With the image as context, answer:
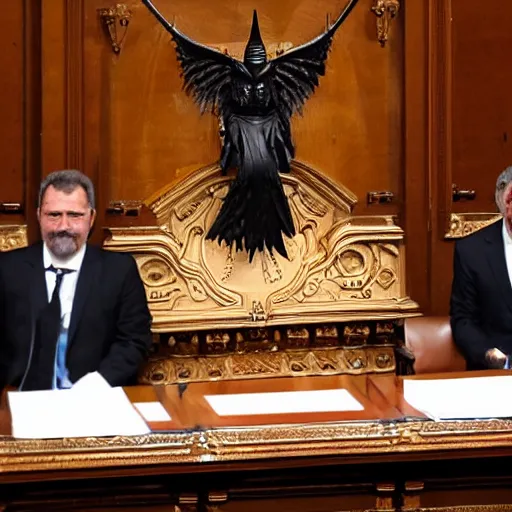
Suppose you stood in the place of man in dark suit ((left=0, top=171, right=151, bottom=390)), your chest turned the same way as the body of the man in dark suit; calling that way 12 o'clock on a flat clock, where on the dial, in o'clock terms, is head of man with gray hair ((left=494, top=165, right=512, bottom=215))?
The head of man with gray hair is roughly at 9 o'clock from the man in dark suit.

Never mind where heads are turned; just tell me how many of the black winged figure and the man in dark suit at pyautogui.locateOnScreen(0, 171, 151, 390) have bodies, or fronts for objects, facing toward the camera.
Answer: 2

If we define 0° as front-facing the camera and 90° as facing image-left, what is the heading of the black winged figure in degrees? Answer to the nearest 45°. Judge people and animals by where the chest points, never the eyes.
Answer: approximately 0°

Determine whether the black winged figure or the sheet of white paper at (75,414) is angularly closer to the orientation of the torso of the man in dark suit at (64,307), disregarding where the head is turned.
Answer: the sheet of white paper

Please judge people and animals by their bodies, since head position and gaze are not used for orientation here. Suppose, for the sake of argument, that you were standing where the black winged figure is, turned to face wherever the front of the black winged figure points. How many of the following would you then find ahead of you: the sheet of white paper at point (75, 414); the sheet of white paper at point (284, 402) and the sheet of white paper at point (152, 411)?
3

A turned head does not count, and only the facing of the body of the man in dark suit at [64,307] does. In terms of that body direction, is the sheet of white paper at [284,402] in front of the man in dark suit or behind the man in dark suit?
in front

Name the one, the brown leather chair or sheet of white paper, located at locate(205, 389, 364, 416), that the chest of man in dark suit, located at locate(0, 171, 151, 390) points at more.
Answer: the sheet of white paper
